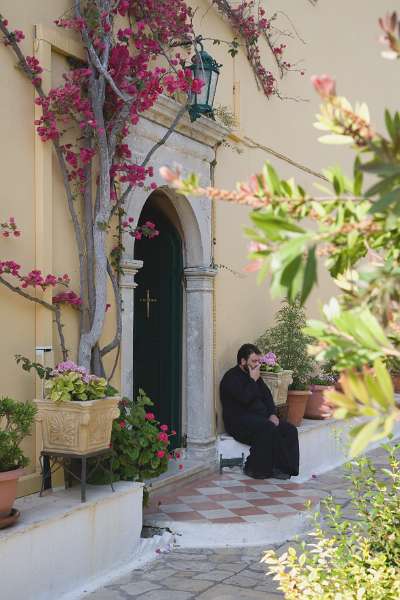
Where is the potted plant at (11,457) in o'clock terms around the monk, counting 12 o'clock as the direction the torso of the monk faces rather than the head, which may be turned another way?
The potted plant is roughly at 2 o'clock from the monk.

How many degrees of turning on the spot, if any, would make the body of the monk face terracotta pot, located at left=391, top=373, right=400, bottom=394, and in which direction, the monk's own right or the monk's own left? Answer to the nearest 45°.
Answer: approximately 90° to the monk's own left

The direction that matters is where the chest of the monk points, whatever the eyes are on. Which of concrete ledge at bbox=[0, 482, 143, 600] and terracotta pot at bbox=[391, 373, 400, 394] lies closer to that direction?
the concrete ledge

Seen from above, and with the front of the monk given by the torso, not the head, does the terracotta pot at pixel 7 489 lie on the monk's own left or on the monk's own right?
on the monk's own right

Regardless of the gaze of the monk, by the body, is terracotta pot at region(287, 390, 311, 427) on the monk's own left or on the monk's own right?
on the monk's own left

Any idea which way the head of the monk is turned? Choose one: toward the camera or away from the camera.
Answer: toward the camera

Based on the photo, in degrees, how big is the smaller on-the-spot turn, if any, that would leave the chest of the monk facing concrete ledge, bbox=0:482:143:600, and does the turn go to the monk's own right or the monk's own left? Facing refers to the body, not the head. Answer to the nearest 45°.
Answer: approximately 45° to the monk's own right

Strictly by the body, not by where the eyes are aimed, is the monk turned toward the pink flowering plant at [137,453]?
no

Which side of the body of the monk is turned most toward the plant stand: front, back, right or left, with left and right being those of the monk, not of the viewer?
right

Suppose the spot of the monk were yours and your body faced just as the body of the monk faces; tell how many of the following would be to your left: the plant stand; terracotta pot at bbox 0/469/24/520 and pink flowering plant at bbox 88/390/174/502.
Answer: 0

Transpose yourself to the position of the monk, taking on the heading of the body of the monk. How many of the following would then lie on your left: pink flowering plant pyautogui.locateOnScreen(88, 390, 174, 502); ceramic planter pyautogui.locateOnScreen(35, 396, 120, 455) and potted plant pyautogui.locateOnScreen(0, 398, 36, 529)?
0
